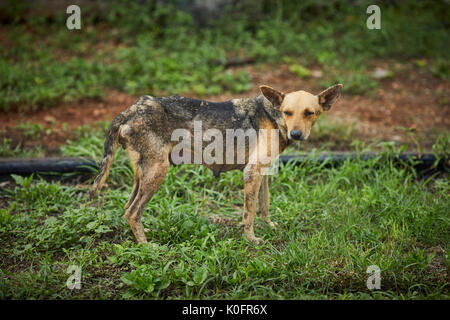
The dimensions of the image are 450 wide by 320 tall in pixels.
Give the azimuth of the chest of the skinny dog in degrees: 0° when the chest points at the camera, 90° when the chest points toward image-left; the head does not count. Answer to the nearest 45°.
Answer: approximately 270°

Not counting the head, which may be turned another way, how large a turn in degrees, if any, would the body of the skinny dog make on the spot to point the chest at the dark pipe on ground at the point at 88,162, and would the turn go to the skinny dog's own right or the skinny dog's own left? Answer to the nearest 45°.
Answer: approximately 135° to the skinny dog's own left
